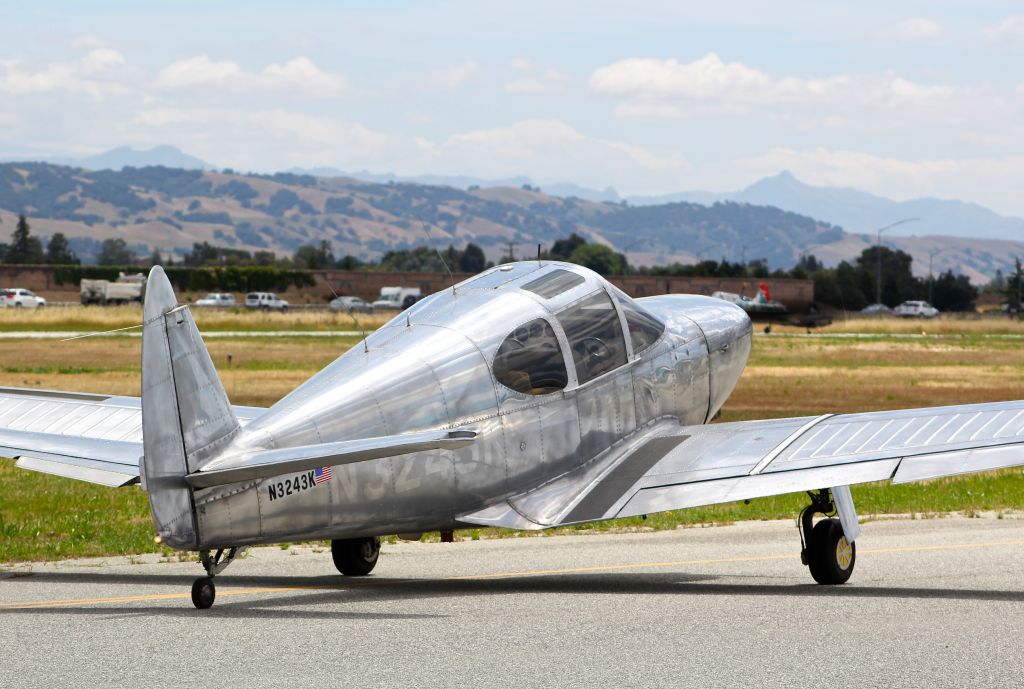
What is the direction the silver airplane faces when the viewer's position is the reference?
facing away from the viewer and to the right of the viewer
